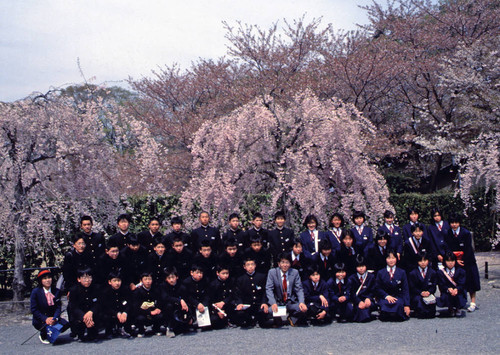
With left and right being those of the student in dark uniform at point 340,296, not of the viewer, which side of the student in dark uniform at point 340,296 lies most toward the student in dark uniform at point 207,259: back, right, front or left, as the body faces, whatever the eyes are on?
right

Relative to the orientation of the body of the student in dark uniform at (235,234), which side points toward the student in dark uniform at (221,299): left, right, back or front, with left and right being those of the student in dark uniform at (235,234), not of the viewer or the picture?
front

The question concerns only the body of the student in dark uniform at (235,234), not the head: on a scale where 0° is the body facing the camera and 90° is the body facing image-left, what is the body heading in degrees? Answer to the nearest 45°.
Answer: approximately 0°

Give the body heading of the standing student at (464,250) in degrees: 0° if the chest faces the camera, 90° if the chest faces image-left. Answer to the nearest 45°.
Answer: approximately 45°

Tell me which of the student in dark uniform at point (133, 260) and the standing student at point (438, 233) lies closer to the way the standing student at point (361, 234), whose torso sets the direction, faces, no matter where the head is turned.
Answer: the student in dark uniform

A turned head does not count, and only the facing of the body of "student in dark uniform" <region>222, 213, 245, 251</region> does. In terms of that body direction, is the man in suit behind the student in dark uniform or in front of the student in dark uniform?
in front
